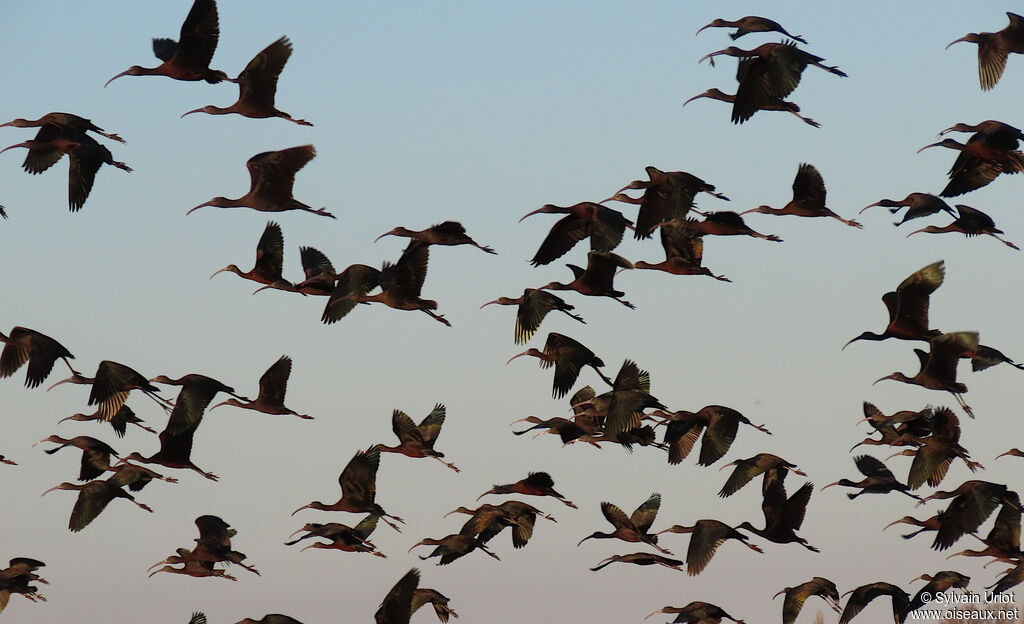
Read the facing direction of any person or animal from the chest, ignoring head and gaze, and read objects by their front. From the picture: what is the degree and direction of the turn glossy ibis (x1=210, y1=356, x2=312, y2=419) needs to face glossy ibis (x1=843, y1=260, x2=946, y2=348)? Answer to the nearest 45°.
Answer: approximately 180°

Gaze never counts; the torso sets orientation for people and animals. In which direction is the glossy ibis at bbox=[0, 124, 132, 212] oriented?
to the viewer's left

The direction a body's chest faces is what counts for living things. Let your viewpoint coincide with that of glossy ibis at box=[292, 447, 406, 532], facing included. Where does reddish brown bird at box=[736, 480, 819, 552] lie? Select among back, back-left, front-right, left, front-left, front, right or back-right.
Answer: back

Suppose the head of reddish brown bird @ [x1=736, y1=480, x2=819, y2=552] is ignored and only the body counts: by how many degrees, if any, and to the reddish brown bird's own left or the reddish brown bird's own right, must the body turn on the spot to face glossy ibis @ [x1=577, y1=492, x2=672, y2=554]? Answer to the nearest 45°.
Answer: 0° — it already faces it

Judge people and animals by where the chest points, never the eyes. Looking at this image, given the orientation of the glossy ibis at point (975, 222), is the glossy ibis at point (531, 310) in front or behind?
in front

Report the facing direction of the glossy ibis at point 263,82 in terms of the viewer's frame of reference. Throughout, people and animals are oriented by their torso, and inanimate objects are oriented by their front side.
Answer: facing to the left of the viewer

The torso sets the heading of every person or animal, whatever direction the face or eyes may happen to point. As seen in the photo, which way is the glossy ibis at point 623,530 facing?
to the viewer's left

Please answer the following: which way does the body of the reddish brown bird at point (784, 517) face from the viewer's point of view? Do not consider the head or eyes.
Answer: to the viewer's left

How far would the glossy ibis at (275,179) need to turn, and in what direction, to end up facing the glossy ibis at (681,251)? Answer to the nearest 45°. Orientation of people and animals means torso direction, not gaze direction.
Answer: approximately 180°

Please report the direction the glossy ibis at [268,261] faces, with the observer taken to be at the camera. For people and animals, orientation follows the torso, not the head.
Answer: facing to the left of the viewer

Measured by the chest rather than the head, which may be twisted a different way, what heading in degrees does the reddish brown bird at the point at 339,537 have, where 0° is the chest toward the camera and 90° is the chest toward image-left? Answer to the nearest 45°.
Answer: approximately 90°

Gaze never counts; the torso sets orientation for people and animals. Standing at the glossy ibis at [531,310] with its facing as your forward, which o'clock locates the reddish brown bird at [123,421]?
The reddish brown bird is roughly at 12 o'clock from the glossy ibis.

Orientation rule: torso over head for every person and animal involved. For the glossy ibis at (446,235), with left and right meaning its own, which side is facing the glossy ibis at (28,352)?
front

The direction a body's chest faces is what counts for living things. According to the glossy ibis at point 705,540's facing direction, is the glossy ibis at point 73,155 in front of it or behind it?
in front
